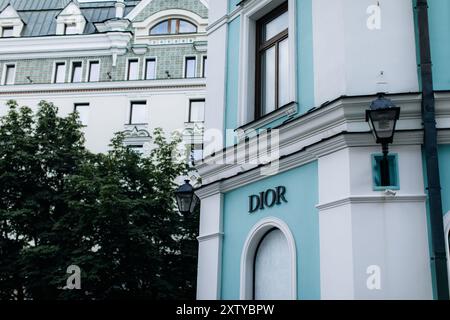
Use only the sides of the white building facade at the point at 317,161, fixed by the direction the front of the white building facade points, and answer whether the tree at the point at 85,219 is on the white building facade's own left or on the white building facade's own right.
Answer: on the white building facade's own right

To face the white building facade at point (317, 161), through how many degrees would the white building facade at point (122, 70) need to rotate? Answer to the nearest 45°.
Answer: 0° — it already faces it

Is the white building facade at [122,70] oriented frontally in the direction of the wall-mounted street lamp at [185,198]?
yes

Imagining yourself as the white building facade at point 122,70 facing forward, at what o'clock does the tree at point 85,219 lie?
The tree is roughly at 12 o'clock from the white building facade.

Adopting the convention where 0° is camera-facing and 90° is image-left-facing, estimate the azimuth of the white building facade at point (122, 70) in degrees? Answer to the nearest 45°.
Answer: approximately 0°
